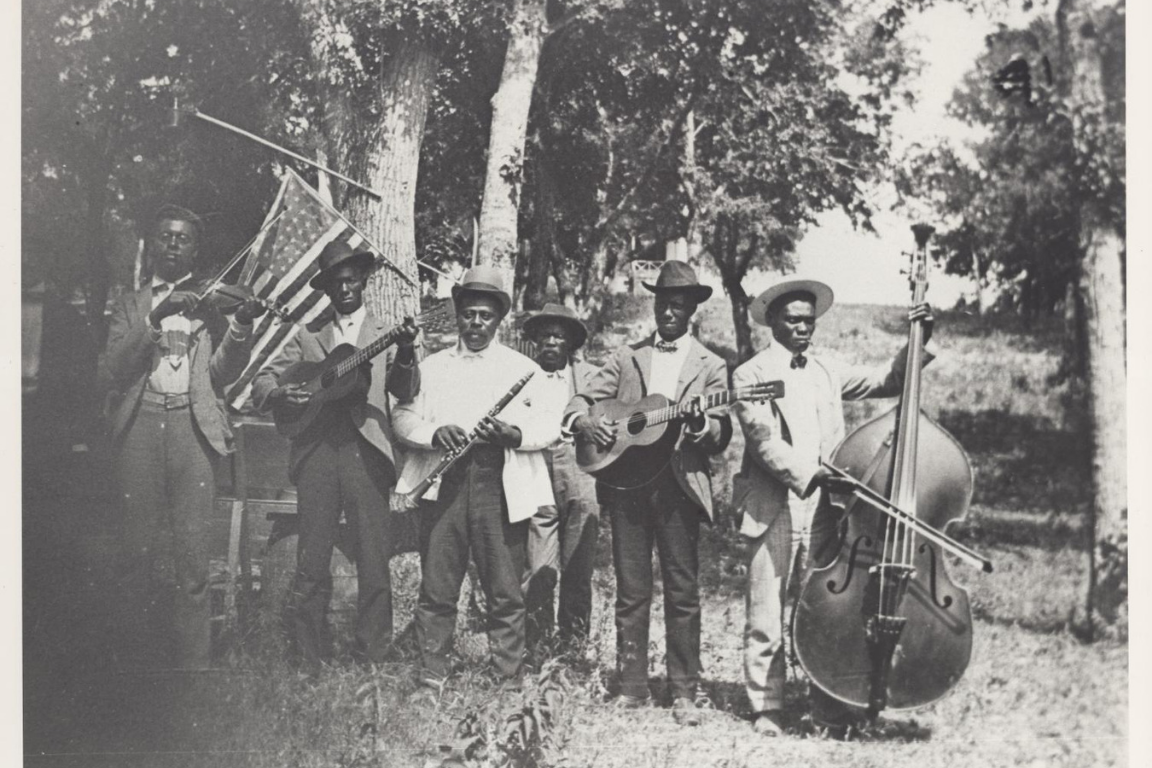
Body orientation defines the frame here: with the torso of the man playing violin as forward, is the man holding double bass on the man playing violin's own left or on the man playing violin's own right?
on the man playing violin's own left

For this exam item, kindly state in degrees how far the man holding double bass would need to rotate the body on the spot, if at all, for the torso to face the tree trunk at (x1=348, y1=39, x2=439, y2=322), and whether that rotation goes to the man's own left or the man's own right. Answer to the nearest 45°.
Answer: approximately 135° to the man's own right

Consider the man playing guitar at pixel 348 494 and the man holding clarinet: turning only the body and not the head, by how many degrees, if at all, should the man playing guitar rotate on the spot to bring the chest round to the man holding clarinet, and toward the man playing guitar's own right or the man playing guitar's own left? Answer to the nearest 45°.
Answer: approximately 90° to the man playing guitar's own left

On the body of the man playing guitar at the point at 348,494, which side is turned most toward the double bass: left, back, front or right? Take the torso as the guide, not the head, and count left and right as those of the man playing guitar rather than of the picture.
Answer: left

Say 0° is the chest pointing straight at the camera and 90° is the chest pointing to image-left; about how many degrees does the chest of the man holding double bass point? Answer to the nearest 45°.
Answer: approximately 315°

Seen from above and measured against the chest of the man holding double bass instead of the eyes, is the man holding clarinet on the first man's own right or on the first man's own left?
on the first man's own right

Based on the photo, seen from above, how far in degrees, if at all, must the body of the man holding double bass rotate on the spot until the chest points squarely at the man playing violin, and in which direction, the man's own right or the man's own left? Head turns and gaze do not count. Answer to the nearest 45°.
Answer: approximately 135° to the man's own right

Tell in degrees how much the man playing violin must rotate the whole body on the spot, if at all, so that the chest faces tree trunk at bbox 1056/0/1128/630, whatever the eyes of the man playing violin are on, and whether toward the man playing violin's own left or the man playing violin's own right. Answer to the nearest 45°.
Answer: approximately 90° to the man playing violin's own left

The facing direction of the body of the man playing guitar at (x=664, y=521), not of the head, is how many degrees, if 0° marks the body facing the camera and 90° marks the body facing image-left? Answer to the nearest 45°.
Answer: approximately 0°

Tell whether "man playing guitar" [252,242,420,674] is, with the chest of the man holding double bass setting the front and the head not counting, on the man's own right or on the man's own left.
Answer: on the man's own right
